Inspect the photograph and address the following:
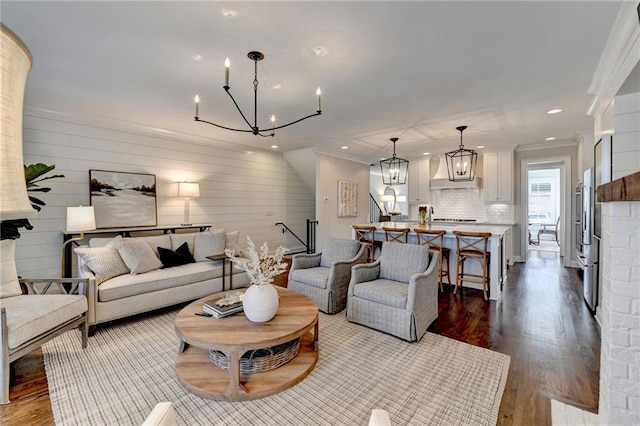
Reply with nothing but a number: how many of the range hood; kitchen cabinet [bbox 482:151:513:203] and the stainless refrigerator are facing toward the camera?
2

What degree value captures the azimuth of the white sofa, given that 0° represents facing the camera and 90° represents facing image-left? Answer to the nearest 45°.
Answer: approximately 315°

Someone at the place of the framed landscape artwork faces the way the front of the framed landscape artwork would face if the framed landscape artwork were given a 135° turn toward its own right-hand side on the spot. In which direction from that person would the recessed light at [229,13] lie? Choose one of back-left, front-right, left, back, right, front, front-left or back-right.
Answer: left

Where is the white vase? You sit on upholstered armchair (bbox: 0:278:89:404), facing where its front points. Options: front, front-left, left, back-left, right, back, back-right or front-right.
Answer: front

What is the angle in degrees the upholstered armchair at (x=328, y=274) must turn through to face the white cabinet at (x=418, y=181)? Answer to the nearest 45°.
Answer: approximately 180°

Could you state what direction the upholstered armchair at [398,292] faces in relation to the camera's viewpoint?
facing the viewer and to the left of the viewer

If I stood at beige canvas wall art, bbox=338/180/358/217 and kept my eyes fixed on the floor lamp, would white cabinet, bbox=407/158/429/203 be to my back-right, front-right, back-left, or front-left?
back-left

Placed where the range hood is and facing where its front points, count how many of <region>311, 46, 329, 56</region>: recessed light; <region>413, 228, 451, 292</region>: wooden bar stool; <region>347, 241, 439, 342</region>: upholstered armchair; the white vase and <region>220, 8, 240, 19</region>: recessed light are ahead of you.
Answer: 5

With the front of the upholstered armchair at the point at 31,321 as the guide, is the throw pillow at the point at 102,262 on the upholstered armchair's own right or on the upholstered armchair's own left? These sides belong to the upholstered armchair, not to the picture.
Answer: on the upholstered armchair's own left

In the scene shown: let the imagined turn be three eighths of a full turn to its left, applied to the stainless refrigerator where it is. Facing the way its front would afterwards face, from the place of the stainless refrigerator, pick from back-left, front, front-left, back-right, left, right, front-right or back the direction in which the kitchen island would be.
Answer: back-right

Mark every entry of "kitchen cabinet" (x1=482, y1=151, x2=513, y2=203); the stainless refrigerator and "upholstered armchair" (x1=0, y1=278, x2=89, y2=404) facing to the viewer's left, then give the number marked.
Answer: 1

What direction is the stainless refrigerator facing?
to the viewer's left

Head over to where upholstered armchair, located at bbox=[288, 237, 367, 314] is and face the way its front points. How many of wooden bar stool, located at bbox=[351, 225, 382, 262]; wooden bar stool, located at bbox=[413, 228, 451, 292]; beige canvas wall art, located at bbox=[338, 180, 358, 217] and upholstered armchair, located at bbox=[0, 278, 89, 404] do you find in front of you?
1

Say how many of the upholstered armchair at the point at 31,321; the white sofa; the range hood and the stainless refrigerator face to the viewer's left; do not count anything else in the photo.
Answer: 1

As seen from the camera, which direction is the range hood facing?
toward the camera

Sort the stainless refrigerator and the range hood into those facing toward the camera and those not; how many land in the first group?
1

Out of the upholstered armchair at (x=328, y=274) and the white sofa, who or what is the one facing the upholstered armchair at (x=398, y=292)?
the white sofa

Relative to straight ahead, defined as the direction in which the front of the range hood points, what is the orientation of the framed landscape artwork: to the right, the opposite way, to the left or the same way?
to the left
